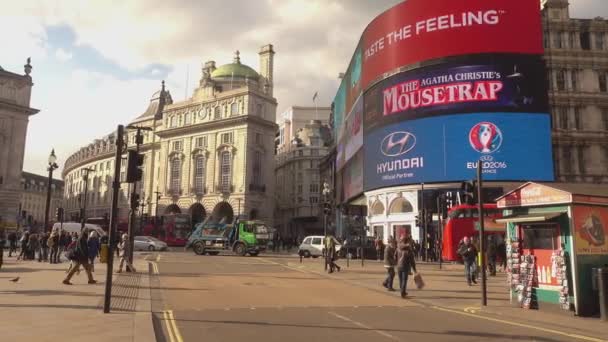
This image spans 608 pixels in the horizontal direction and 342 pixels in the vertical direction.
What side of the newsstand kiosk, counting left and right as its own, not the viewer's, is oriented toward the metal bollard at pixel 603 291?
left

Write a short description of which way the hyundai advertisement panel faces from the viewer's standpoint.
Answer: facing the viewer

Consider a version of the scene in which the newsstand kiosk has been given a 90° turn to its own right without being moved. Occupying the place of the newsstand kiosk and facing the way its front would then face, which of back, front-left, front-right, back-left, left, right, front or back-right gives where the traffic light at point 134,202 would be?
front-left

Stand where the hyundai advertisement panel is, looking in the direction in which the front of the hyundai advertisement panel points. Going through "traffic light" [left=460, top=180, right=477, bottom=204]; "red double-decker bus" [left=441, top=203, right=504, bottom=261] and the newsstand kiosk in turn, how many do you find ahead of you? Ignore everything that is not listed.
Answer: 3

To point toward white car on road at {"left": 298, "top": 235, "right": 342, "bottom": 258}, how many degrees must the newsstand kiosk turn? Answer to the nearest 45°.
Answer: approximately 90° to its right

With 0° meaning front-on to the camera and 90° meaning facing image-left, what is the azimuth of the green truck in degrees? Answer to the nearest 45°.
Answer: approximately 315°
